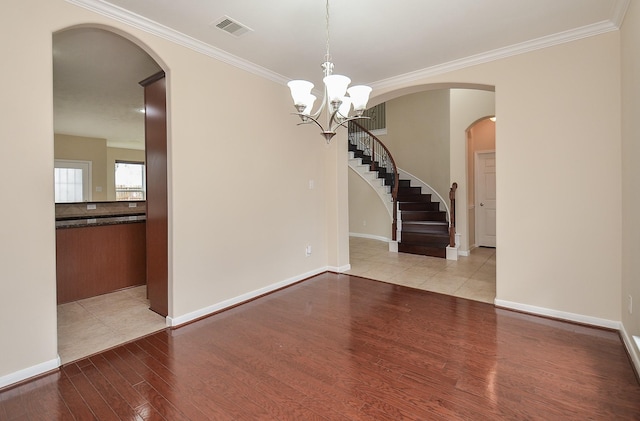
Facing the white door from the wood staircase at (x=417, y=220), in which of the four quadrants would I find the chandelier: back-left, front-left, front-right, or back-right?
back-right

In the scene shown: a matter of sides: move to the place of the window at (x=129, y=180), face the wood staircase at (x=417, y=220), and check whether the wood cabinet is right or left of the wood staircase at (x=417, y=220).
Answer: right

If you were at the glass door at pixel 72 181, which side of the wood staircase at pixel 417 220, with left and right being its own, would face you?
right

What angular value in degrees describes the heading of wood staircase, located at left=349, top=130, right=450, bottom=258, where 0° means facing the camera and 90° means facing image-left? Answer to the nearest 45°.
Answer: approximately 0°

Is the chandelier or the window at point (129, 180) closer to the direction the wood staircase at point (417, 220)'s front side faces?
the chandelier

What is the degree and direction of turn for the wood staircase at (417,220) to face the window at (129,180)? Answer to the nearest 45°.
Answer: approximately 90° to its right

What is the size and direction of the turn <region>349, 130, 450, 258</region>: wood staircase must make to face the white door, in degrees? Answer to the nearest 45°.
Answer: approximately 90° to its left
